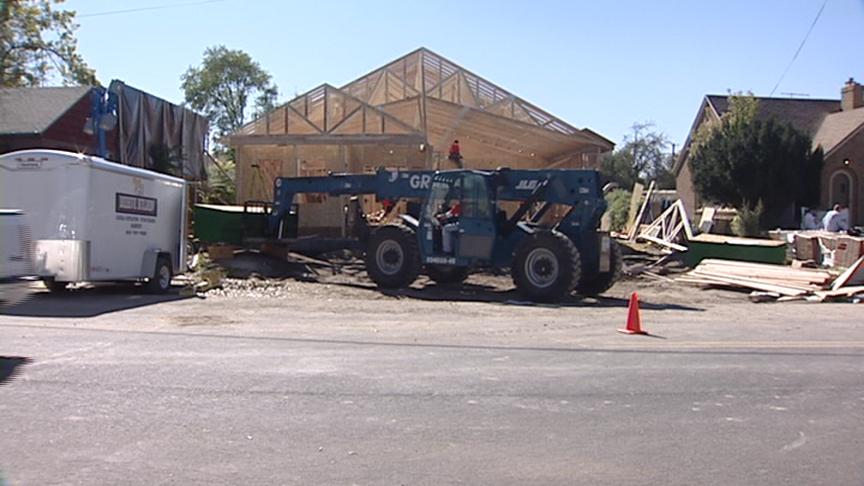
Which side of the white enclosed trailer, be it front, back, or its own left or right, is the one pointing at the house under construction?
back

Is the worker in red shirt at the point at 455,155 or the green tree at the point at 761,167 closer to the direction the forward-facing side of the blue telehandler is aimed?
the worker in red shirt

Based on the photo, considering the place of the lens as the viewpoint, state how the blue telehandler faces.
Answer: facing away from the viewer and to the left of the viewer

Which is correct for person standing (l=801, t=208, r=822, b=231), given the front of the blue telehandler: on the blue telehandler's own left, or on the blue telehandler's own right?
on the blue telehandler's own right

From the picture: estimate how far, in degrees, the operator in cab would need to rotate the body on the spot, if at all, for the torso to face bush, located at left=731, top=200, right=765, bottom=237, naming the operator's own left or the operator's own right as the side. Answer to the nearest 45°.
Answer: approximately 135° to the operator's own right

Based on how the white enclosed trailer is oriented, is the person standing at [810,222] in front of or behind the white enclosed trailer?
behind

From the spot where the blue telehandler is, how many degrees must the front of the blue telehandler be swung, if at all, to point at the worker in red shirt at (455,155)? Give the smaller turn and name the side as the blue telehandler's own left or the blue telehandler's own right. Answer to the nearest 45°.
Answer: approximately 45° to the blue telehandler's own right

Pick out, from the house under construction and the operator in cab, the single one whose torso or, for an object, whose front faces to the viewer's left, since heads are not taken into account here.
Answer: the operator in cab

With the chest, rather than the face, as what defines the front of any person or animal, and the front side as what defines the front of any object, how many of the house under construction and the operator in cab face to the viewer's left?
1

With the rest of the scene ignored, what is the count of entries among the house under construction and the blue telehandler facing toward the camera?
1

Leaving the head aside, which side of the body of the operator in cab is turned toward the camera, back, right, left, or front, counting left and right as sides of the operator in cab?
left

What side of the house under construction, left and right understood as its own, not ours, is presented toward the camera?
front

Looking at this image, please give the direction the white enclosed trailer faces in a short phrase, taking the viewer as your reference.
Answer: facing the viewer and to the left of the viewer
